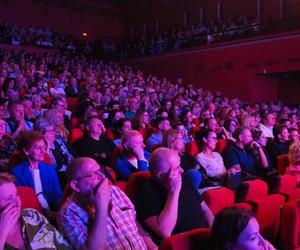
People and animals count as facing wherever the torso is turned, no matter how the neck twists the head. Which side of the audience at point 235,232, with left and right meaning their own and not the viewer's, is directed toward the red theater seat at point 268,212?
left

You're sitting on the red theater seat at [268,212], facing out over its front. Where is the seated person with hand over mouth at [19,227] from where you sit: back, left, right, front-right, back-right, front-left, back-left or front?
right

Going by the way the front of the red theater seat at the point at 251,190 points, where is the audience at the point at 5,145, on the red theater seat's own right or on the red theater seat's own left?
on the red theater seat's own right

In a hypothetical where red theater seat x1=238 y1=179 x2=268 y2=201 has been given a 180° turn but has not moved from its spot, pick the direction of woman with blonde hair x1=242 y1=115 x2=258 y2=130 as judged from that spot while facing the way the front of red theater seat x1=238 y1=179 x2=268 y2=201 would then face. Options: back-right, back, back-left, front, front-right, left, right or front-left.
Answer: front-right

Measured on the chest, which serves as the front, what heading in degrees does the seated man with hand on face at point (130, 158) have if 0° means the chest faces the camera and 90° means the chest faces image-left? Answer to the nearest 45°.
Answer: approximately 315°

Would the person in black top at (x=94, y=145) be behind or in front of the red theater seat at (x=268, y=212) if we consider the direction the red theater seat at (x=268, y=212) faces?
behind
